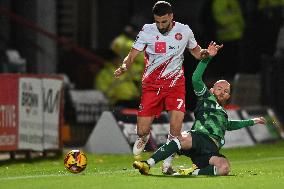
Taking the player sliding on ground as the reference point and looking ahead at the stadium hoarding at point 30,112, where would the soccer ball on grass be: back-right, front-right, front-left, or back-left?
front-left

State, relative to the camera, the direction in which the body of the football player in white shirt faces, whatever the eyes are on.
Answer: toward the camera

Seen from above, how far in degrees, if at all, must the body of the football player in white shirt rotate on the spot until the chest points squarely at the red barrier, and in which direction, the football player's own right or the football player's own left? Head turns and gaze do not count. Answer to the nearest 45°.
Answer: approximately 135° to the football player's own right

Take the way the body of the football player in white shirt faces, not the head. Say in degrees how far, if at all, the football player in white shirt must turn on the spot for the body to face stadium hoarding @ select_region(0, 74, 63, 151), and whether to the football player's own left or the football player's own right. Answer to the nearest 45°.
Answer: approximately 135° to the football player's own right

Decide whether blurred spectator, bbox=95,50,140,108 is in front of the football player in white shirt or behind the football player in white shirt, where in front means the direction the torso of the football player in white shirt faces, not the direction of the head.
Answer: behind

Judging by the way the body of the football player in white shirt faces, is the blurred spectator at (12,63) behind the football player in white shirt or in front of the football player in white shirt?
behind
